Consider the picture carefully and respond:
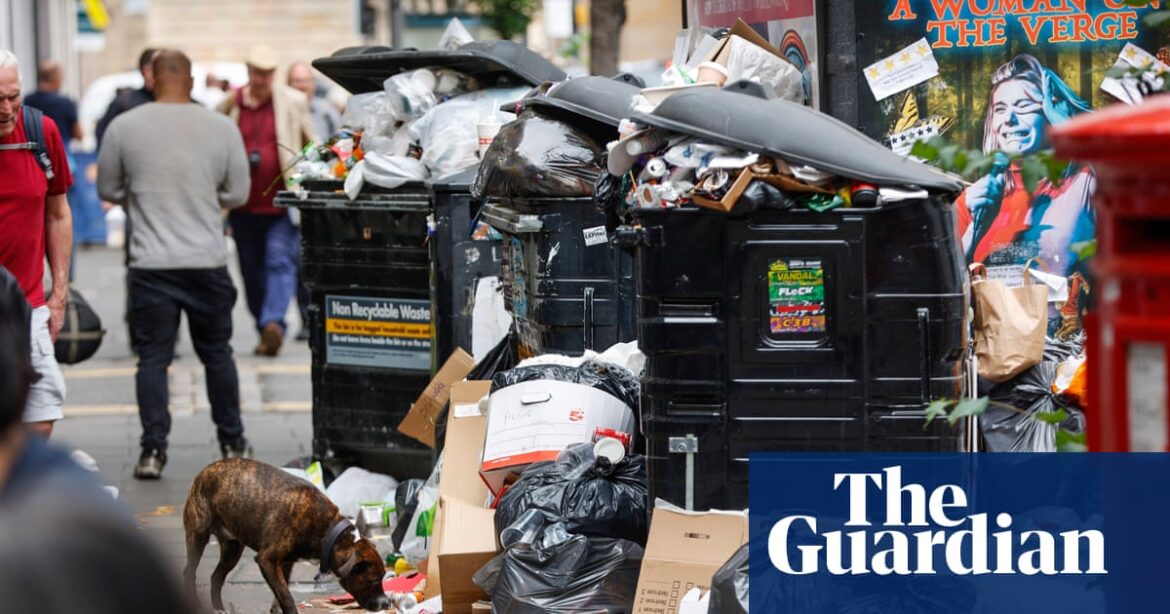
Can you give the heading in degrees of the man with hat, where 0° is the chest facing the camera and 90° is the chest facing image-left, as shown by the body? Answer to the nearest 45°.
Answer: approximately 0°

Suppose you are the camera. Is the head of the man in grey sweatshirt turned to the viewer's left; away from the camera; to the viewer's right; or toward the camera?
away from the camera

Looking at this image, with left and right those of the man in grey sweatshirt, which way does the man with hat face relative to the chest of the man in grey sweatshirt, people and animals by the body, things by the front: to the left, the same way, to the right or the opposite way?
the opposite way

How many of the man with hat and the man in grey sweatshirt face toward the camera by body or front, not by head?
1

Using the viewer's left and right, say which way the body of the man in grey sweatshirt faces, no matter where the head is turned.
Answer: facing away from the viewer

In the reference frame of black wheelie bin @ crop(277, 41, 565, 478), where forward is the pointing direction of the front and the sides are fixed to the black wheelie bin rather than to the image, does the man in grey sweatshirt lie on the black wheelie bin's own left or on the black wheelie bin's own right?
on the black wheelie bin's own right
